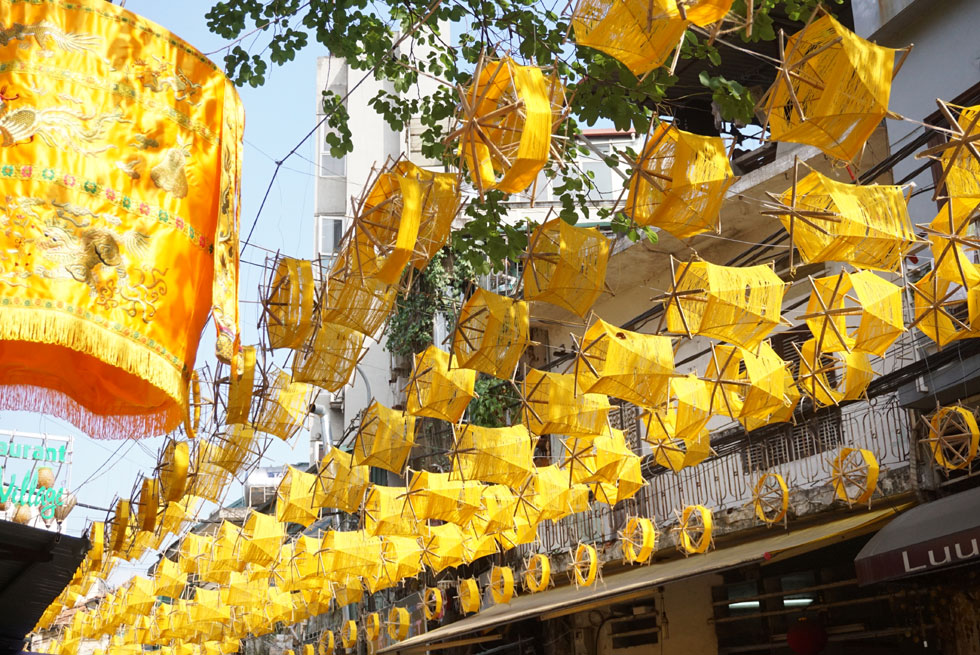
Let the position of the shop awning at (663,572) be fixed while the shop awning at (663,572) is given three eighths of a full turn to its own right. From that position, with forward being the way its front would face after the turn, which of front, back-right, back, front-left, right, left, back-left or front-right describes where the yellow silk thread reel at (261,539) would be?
left

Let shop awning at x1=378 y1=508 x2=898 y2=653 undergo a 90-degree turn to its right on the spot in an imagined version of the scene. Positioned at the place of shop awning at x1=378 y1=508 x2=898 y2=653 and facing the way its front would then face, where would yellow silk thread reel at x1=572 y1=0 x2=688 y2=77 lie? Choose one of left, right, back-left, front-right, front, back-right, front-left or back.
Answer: back-left

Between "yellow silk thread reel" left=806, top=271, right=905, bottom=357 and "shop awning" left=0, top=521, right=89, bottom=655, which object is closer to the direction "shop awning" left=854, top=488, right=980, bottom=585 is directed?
the shop awning

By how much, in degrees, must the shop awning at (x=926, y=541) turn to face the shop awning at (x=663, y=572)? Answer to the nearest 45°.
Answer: approximately 90° to its right

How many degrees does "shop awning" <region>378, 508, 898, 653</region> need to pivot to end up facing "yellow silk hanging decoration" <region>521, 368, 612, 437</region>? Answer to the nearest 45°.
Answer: approximately 45° to its left

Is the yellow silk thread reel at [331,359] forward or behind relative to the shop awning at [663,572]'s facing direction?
forward

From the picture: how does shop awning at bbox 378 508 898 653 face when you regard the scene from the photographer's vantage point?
facing the viewer and to the left of the viewer

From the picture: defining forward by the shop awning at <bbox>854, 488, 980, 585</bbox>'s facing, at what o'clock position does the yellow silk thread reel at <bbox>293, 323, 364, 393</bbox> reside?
The yellow silk thread reel is roughly at 2 o'clock from the shop awning.

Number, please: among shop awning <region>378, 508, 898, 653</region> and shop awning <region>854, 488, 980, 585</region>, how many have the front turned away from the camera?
0

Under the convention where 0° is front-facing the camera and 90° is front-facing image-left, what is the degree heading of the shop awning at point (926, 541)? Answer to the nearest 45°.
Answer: approximately 45°

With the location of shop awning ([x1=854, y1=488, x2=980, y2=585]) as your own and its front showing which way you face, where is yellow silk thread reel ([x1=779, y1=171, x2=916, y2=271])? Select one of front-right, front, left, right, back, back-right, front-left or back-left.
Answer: front-left

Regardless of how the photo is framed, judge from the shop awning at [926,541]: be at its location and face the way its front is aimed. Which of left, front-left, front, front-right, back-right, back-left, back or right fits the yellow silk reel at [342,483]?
front-right
